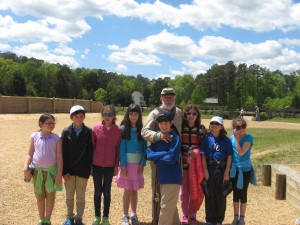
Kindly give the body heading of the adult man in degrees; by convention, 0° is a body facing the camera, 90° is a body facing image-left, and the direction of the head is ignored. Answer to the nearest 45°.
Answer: approximately 0°

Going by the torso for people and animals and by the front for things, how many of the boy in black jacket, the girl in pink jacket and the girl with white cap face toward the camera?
3

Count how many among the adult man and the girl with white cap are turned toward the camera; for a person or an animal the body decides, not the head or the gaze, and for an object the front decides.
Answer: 2

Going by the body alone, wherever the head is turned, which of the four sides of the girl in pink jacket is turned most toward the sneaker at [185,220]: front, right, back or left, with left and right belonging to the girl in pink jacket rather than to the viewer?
left

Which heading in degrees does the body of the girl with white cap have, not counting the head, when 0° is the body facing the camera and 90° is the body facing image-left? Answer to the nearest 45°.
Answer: approximately 0°
